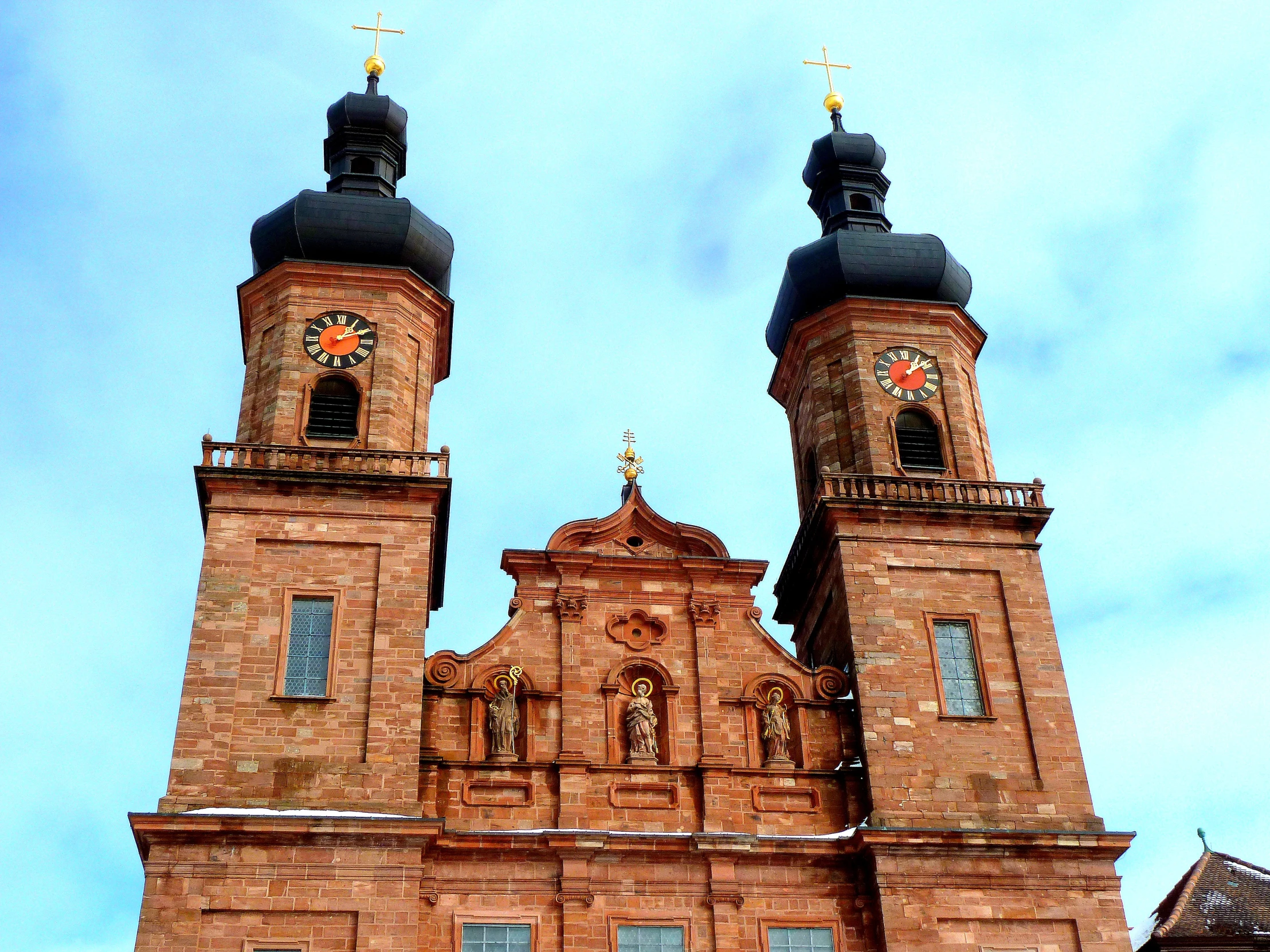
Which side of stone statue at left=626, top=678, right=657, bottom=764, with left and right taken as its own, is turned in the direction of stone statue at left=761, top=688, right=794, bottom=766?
left

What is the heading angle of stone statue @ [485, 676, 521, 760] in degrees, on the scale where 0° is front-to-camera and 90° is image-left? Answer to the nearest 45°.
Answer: approximately 0°

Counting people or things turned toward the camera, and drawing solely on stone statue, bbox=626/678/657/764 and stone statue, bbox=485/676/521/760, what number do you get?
2

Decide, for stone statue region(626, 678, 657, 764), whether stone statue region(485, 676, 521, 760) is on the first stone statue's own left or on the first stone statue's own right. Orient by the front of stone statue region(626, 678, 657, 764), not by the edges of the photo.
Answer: on the first stone statue's own right

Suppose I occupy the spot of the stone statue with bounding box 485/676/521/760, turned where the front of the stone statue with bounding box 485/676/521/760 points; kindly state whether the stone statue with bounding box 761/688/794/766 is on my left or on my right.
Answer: on my left

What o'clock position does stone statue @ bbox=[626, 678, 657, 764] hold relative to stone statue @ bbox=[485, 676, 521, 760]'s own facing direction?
stone statue @ bbox=[626, 678, 657, 764] is roughly at 9 o'clock from stone statue @ bbox=[485, 676, 521, 760].
